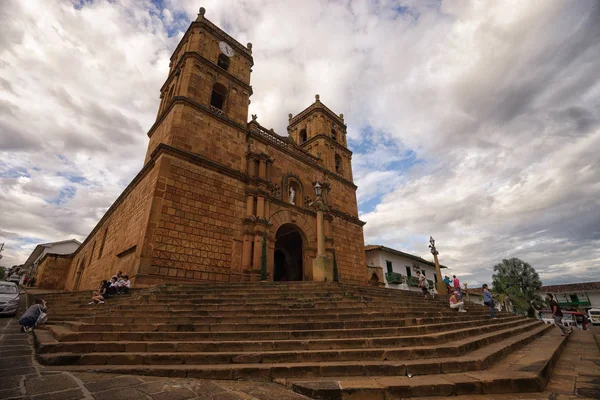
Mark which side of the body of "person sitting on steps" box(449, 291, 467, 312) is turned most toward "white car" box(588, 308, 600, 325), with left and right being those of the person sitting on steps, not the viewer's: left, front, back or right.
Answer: left

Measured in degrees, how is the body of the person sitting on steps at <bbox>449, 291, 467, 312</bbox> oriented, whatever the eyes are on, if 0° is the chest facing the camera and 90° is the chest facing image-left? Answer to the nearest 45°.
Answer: approximately 315°

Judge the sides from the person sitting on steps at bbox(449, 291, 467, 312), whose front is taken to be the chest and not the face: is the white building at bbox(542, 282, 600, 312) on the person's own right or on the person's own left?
on the person's own left

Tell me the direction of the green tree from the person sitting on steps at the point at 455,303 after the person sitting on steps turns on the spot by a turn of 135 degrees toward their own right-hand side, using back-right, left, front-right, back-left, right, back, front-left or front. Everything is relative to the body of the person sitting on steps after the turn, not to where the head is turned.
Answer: right

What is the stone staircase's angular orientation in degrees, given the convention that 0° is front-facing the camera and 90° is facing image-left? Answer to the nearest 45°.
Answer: approximately 0°

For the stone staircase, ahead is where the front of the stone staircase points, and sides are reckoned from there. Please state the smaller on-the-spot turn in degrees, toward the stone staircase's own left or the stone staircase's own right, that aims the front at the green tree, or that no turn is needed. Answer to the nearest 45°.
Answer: approximately 135° to the stone staircase's own left

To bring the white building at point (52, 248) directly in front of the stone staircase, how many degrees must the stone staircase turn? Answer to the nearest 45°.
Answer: approximately 135° to its right

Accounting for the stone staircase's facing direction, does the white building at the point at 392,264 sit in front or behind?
behind

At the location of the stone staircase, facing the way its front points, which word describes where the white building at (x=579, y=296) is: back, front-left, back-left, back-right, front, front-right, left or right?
back-left
